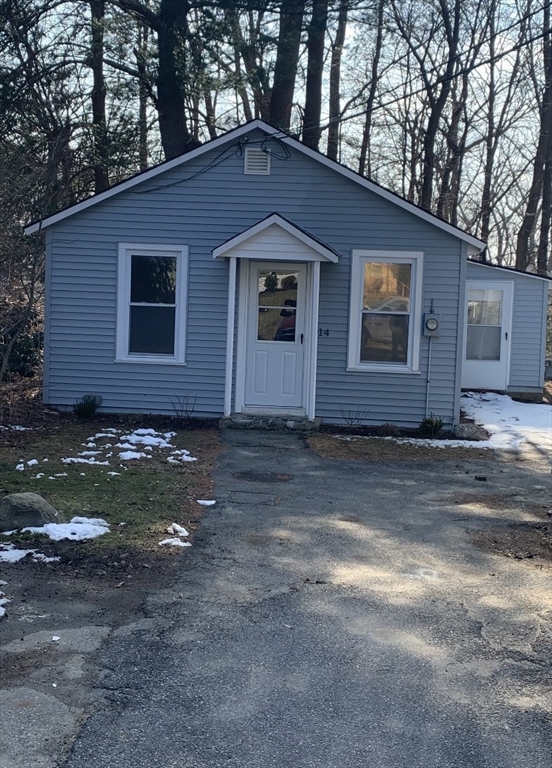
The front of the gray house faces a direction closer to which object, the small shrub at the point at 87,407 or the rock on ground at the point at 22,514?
the rock on ground

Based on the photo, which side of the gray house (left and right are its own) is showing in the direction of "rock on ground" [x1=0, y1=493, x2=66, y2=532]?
front

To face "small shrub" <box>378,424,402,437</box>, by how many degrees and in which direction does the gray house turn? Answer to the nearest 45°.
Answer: approximately 90° to its left

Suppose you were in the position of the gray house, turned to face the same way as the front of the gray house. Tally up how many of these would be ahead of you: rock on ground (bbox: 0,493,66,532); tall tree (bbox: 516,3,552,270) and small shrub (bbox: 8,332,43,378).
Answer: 1

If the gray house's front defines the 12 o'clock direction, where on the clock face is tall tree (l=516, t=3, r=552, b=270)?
The tall tree is roughly at 7 o'clock from the gray house.

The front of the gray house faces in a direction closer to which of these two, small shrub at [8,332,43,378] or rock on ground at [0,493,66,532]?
the rock on ground

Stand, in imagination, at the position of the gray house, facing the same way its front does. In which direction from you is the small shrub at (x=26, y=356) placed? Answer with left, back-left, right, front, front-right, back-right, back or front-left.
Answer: back-right

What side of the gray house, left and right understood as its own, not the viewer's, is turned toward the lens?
front

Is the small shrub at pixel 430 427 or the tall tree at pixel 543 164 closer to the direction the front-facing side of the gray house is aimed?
the small shrub
